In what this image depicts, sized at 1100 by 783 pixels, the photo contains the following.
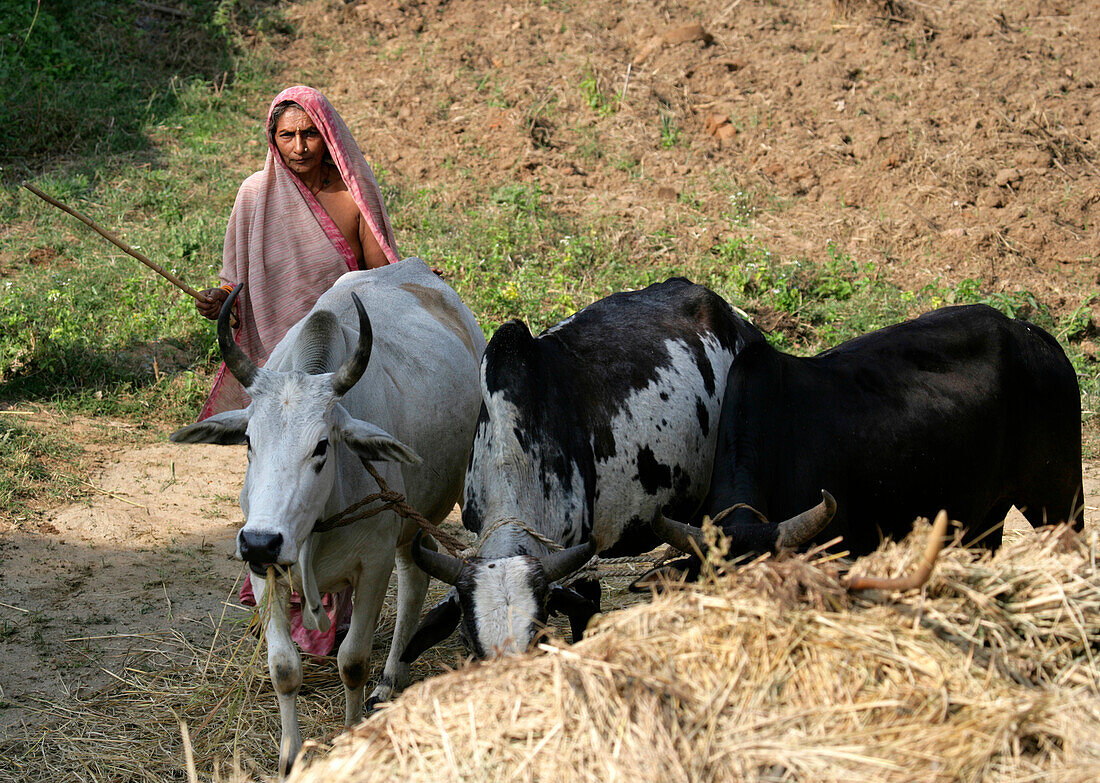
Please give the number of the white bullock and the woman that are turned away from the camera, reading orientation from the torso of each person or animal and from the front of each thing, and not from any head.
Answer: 0

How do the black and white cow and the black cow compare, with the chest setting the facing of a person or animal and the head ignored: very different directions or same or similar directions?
same or similar directions

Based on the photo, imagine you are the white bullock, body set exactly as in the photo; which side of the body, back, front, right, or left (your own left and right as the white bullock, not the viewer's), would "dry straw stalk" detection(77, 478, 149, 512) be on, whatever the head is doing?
right

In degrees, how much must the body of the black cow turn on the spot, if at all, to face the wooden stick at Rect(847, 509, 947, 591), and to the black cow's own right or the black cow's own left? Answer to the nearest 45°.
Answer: approximately 45° to the black cow's own left

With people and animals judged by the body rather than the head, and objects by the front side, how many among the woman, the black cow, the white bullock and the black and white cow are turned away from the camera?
0

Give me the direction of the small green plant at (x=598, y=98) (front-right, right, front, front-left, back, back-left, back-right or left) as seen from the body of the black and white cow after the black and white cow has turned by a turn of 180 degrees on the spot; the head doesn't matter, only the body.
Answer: front-left

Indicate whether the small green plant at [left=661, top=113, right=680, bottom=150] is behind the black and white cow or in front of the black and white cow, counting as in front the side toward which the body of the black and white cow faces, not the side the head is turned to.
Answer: behind

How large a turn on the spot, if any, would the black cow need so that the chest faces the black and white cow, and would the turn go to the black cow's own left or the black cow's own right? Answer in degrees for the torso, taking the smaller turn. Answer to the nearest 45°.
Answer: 0° — it already faces it

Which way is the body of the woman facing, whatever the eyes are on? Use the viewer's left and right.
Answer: facing the viewer

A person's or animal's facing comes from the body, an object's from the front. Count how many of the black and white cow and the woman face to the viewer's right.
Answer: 0

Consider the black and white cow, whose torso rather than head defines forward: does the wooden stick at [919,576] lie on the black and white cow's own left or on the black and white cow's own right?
on the black and white cow's own left

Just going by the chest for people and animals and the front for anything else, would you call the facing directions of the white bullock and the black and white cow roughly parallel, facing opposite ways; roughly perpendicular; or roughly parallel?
roughly parallel

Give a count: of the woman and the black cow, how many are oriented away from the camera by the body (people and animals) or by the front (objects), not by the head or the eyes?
0

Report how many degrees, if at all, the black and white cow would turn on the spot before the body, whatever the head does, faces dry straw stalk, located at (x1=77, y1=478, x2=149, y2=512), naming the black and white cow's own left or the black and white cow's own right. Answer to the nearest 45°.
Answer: approximately 90° to the black and white cow's own right

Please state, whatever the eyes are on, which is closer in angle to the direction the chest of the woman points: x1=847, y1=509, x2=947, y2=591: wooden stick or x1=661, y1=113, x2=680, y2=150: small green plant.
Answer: the wooden stick
